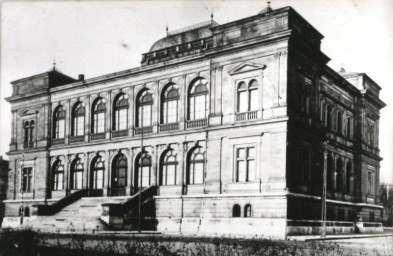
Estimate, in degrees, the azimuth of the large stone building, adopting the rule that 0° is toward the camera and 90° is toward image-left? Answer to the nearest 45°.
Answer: approximately 45°
